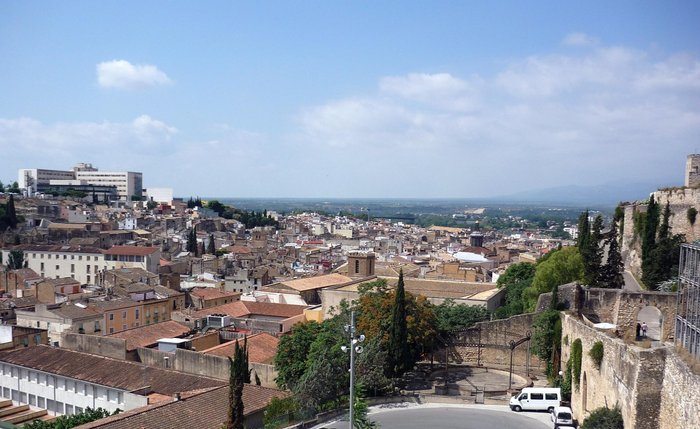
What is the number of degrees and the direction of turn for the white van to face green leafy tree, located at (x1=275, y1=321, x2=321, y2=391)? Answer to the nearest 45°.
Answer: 0° — it already faces it

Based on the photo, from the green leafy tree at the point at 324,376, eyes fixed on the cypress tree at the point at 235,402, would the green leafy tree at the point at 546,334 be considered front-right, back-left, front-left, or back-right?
back-left

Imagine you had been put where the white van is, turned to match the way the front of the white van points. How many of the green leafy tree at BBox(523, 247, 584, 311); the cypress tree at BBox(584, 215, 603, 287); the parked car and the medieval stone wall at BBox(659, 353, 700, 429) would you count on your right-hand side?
2

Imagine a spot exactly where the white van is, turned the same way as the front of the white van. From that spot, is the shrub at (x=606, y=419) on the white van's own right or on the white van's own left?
on the white van's own left

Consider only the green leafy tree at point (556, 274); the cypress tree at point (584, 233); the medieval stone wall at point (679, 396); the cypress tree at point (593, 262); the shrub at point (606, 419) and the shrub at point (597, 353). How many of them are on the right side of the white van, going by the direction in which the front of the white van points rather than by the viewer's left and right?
3

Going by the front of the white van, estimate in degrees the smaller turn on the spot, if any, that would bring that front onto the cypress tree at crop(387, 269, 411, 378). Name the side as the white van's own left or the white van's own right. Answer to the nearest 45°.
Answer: approximately 45° to the white van's own right

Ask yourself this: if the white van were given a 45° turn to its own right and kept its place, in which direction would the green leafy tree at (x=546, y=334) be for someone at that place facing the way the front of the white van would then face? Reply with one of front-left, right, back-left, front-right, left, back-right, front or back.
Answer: front-right

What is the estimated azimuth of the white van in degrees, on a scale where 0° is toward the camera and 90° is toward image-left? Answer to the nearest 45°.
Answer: approximately 90°

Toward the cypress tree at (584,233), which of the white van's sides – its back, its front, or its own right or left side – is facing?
right

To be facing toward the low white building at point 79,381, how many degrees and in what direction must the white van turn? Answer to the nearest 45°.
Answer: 0° — it already faces it

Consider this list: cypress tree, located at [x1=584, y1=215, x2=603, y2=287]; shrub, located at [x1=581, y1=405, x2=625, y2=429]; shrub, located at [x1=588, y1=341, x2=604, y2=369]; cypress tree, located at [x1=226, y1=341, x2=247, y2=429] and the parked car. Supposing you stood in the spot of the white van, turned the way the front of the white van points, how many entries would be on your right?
1
